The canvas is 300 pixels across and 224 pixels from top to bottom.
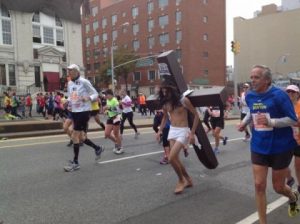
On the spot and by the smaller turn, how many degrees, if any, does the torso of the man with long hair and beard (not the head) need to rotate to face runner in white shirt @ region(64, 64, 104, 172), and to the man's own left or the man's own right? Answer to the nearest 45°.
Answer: approximately 90° to the man's own right

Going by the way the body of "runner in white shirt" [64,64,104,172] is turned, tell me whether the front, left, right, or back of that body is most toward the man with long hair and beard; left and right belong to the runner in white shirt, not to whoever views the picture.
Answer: left

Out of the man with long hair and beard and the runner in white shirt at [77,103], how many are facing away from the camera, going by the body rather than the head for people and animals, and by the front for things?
0

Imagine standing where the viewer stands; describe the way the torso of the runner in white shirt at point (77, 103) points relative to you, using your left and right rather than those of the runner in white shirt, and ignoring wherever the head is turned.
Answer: facing the viewer and to the left of the viewer
